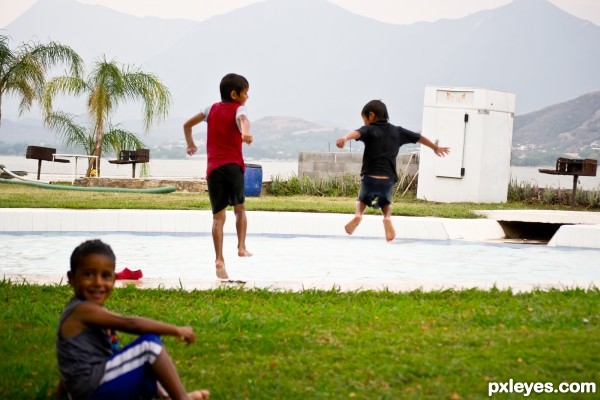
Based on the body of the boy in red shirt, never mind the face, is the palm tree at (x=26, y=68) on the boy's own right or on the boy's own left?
on the boy's own left

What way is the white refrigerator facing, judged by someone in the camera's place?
facing the viewer and to the left of the viewer

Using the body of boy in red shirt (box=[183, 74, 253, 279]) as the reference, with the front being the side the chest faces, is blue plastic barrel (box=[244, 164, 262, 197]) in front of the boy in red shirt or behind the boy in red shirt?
in front

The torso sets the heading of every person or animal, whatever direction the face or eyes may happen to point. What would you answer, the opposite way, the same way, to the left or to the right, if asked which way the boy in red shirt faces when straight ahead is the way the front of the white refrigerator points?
the opposite way

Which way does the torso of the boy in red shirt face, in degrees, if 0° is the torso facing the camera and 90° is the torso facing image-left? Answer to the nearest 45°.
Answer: approximately 225°

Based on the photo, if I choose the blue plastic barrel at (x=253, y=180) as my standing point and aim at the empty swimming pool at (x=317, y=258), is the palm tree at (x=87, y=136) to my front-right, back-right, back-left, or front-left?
back-right

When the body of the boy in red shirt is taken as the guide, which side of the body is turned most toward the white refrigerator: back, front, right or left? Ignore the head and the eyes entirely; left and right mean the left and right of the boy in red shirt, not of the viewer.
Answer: front

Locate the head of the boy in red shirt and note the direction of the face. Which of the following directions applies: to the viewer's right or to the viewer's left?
to the viewer's right
